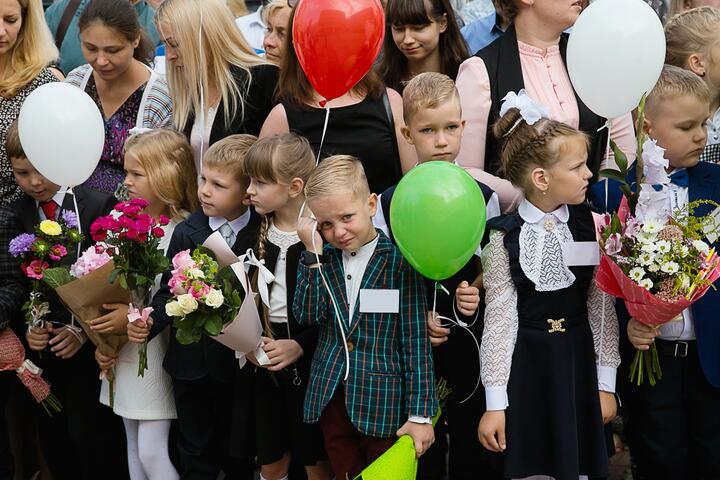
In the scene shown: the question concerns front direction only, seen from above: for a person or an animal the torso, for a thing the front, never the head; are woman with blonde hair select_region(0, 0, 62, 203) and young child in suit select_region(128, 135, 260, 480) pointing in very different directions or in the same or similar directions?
same or similar directions

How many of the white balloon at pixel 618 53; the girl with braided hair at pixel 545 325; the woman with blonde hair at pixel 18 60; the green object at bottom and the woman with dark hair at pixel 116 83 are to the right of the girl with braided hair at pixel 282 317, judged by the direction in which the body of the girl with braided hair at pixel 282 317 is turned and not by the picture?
2

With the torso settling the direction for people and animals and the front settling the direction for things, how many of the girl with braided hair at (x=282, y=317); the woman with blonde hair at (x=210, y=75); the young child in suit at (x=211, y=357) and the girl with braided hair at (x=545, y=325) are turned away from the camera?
0

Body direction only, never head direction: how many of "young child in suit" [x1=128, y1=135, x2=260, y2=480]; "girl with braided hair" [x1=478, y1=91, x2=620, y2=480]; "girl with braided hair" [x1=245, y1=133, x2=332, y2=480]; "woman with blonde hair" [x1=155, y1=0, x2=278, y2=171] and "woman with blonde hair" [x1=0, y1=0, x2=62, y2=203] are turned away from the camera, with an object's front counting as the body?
0

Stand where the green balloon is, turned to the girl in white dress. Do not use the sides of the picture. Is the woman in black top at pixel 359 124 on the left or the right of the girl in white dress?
right

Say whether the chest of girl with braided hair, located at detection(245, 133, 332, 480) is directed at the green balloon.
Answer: no

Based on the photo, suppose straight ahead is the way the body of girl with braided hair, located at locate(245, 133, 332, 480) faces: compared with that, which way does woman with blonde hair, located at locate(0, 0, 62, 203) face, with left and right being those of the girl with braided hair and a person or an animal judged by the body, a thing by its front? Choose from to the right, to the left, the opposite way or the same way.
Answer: the same way

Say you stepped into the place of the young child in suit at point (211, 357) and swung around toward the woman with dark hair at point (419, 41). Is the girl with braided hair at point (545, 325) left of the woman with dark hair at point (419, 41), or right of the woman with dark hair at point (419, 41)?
right

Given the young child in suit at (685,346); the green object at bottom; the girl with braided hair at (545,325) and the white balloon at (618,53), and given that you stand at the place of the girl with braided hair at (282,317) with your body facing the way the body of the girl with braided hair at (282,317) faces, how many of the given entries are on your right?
0

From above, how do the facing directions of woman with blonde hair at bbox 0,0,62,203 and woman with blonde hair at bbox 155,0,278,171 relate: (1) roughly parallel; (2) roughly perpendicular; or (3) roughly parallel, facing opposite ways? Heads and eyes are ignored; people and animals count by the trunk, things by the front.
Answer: roughly parallel

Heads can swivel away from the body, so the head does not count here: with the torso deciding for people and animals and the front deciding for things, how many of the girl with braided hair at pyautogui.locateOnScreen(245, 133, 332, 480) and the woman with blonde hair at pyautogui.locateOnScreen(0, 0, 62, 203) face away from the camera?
0

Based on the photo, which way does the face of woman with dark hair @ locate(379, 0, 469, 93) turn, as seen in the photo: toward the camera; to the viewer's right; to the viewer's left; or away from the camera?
toward the camera

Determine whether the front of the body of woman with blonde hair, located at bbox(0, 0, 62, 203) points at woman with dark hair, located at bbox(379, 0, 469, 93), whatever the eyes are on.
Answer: no

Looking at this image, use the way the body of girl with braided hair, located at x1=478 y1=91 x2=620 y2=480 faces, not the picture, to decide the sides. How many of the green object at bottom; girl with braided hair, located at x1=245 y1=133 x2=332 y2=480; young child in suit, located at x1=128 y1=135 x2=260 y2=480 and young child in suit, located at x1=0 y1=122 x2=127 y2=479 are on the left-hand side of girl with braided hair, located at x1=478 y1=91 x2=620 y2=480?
0

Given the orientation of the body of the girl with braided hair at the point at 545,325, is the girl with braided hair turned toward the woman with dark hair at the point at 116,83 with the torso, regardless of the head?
no

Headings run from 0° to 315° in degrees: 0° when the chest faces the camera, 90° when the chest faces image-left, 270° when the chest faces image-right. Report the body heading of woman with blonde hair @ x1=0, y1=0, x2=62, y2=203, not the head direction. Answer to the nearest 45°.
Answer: approximately 45°
